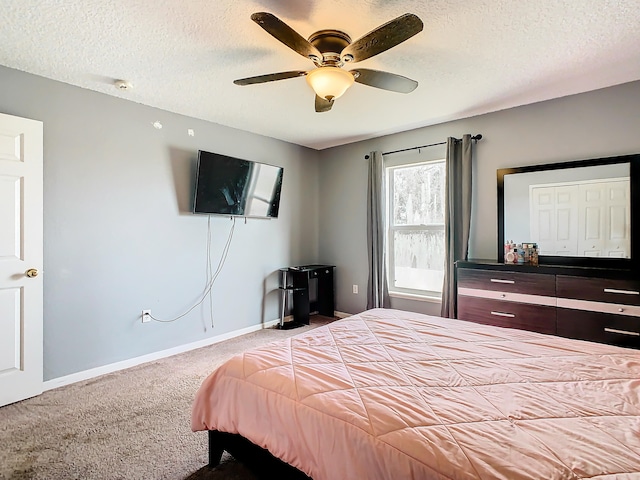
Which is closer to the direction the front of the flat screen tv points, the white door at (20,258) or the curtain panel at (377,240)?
the curtain panel

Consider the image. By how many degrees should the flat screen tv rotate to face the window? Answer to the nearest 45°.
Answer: approximately 45° to its left

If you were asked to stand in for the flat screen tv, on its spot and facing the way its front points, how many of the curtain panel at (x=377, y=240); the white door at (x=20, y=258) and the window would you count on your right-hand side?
1

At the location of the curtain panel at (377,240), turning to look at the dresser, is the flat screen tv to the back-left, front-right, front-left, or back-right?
back-right

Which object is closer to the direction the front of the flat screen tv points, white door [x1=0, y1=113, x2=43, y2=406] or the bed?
the bed

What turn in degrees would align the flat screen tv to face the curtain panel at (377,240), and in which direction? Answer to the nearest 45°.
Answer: approximately 45° to its left

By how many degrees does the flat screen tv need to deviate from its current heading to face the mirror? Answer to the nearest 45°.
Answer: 0° — it already faces it

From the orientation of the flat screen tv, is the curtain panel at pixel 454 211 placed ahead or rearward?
ahead

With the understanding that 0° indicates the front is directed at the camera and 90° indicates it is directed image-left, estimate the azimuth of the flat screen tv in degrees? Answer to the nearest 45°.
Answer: approximately 315°
